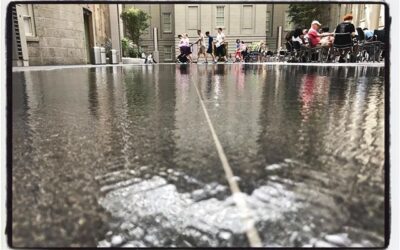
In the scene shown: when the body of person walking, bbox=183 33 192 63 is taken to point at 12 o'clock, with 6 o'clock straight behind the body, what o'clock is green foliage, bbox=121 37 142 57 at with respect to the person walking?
The green foliage is roughly at 2 o'clock from the person walking.

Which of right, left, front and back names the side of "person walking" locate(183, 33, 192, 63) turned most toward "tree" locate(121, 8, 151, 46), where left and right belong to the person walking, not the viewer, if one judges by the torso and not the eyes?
right

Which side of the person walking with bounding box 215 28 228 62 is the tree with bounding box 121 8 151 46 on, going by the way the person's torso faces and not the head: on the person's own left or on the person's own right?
on the person's own right

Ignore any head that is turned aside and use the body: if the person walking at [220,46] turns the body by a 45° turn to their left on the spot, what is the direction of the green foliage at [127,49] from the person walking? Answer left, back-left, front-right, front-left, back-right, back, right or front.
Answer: right

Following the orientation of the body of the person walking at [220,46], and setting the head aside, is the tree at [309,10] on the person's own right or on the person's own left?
on the person's own right
